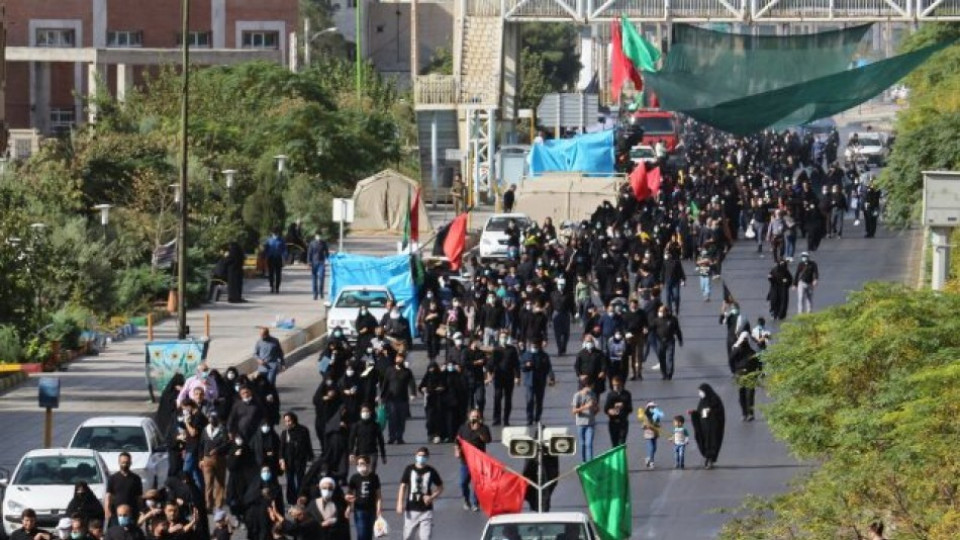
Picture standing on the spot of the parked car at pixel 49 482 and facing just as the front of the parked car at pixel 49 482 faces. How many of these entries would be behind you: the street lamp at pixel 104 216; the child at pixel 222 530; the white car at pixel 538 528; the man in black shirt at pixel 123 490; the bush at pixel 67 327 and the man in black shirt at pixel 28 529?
2

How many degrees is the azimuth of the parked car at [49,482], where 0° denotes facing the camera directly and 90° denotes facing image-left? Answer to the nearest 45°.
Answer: approximately 0°

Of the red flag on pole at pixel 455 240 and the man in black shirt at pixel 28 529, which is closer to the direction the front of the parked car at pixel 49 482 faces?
the man in black shirt

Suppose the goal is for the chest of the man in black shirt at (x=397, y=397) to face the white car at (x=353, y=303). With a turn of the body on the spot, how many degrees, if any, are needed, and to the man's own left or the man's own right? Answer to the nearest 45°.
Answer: approximately 180°

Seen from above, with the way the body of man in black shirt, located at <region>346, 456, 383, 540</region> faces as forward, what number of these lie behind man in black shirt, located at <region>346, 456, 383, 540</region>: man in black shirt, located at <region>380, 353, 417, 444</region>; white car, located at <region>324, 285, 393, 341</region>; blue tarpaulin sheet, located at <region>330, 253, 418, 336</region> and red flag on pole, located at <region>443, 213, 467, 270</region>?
4

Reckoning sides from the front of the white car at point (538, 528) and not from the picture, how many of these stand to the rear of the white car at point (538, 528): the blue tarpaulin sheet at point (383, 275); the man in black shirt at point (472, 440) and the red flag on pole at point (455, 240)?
3

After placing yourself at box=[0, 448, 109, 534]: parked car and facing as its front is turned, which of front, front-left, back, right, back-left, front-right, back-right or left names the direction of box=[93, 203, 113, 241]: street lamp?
back

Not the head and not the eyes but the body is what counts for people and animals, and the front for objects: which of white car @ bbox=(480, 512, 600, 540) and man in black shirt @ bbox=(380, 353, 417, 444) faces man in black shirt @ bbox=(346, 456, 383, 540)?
man in black shirt @ bbox=(380, 353, 417, 444)

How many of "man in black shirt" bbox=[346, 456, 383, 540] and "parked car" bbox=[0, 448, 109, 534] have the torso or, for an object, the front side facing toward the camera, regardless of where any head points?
2

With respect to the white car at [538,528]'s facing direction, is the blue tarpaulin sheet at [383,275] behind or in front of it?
behind
